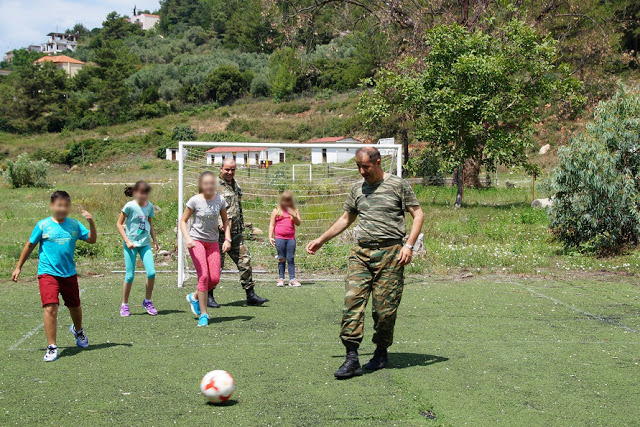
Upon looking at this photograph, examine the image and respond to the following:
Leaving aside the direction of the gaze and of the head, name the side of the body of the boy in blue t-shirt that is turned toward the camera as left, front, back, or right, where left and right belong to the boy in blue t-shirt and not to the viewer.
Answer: front

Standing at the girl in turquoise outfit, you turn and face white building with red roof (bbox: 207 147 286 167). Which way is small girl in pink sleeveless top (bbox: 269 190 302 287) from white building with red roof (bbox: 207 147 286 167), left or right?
right

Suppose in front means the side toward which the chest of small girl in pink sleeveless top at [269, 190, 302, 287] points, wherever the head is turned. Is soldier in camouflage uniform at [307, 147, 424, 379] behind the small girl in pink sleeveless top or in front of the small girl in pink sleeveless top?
in front

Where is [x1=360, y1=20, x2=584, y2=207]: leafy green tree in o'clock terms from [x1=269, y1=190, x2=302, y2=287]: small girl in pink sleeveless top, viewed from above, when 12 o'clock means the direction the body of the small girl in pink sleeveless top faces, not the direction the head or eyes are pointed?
The leafy green tree is roughly at 7 o'clock from the small girl in pink sleeveless top.

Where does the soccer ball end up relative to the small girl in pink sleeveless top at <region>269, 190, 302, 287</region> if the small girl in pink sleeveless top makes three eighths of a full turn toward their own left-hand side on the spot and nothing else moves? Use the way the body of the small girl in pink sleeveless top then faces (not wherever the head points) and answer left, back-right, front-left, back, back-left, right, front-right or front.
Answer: back-right

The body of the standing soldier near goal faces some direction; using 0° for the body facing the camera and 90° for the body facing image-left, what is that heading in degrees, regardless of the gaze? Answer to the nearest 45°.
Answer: approximately 315°

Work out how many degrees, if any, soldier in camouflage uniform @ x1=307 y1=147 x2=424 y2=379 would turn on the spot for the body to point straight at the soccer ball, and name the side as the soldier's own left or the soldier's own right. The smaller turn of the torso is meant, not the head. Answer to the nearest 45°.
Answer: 0° — they already face it

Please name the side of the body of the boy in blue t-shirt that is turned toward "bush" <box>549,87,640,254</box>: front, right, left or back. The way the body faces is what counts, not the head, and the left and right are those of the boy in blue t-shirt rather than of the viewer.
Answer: left

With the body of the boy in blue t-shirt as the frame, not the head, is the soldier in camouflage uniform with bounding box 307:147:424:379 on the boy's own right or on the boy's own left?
on the boy's own left

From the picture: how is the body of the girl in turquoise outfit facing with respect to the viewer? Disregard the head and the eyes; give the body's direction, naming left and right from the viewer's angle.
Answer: facing the viewer and to the right of the viewer

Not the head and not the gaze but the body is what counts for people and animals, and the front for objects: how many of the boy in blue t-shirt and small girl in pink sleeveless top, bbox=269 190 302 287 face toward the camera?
2

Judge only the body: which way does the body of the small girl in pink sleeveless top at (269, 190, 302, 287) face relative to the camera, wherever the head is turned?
toward the camera

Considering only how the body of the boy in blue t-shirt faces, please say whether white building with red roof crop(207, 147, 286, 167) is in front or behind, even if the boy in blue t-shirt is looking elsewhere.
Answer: behind

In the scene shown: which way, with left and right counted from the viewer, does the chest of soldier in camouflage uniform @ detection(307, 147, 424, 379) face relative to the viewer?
facing the viewer and to the left of the viewer

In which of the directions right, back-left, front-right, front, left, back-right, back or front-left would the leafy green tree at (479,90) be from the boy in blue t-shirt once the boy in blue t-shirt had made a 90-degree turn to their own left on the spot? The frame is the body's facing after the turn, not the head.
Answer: front-left
